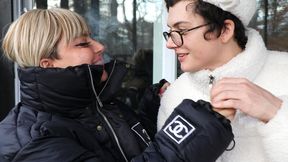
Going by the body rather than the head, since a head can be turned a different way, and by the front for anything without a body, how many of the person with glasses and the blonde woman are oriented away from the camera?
0

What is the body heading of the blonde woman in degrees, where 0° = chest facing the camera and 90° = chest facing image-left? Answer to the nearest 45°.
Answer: approximately 315°

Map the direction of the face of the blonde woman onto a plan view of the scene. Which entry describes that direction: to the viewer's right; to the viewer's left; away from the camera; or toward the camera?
to the viewer's right

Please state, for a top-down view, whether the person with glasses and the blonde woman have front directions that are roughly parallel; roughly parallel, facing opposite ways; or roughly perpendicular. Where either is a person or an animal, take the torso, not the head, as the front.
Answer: roughly perpendicular

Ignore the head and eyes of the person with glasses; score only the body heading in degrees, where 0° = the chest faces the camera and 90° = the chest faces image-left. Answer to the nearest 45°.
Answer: approximately 45°
